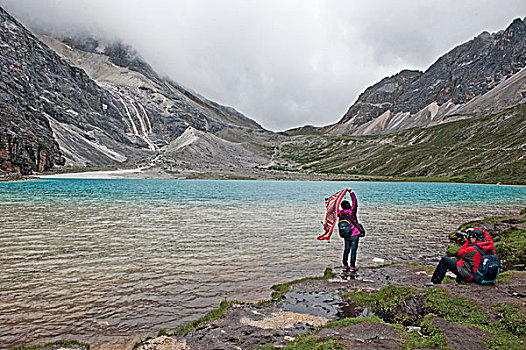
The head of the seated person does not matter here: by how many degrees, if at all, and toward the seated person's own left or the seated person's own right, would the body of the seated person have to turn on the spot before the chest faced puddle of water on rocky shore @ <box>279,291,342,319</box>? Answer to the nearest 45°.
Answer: approximately 45° to the seated person's own left

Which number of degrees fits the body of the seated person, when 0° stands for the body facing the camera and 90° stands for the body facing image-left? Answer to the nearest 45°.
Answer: approximately 90°
